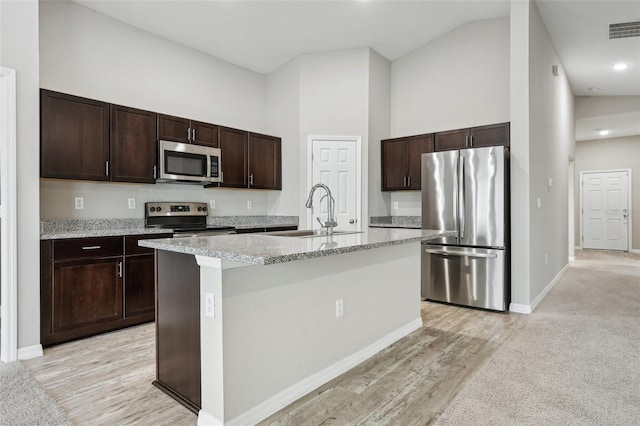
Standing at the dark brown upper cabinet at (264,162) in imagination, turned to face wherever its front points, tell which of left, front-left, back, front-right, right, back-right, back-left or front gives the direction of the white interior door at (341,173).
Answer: front-left

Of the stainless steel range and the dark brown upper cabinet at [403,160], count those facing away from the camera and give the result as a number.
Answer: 0

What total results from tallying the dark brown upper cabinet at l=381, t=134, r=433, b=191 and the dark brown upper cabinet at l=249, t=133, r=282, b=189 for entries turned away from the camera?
0

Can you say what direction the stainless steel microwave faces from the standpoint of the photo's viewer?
facing the viewer and to the right of the viewer

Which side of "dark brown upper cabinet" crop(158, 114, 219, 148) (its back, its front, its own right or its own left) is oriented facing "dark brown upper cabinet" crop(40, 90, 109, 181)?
right

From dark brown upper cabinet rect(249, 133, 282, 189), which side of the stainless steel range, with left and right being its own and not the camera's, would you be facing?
left

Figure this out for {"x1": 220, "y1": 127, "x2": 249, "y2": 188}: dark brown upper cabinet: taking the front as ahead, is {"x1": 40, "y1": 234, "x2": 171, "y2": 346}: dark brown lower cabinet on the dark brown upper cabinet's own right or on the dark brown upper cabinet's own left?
on the dark brown upper cabinet's own right

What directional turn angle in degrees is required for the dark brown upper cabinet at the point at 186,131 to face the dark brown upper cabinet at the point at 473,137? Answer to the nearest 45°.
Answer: approximately 45° to its left

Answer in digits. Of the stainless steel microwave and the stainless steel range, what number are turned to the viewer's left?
0

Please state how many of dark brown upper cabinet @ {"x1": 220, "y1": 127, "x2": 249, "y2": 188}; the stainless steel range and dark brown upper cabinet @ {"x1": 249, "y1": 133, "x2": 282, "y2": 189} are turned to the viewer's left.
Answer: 0

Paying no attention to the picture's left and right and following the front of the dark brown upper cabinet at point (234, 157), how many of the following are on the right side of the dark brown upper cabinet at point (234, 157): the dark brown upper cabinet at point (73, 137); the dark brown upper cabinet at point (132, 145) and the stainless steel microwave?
3

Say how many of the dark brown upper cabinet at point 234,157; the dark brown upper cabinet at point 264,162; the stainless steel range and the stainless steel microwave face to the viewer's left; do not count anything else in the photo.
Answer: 0

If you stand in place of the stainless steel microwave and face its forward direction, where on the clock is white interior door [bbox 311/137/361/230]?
The white interior door is roughly at 10 o'clock from the stainless steel microwave.
